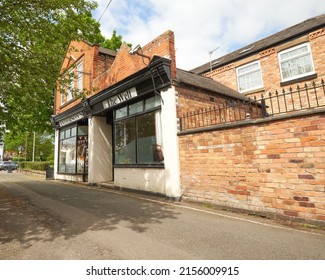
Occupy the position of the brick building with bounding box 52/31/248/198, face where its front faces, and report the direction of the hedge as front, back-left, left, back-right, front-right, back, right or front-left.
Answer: right

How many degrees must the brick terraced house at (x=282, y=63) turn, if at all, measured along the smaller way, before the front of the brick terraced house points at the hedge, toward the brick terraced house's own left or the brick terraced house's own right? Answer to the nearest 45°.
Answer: approximately 45° to the brick terraced house's own right

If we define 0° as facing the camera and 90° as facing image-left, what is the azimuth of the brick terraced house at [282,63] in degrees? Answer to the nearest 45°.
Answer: approximately 45°
